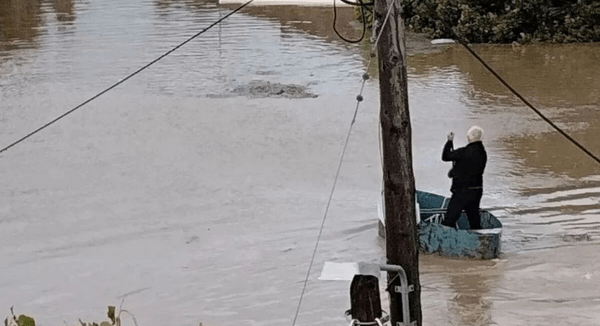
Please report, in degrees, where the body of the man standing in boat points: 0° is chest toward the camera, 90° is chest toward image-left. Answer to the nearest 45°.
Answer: approximately 135°

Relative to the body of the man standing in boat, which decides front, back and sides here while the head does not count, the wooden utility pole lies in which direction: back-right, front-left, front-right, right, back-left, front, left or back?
back-left

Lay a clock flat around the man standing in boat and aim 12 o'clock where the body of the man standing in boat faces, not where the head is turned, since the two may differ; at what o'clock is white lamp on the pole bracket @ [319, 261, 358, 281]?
The white lamp on the pole bracket is roughly at 8 o'clock from the man standing in boat.

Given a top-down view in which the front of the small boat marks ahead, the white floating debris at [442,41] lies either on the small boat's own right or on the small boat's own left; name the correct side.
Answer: on the small boat's own right

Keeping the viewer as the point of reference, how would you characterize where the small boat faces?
facing to the left of the viewer

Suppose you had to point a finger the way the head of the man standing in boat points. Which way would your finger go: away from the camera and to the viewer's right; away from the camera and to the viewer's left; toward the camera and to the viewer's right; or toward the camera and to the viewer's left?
away from the camera and to the viewer's left
